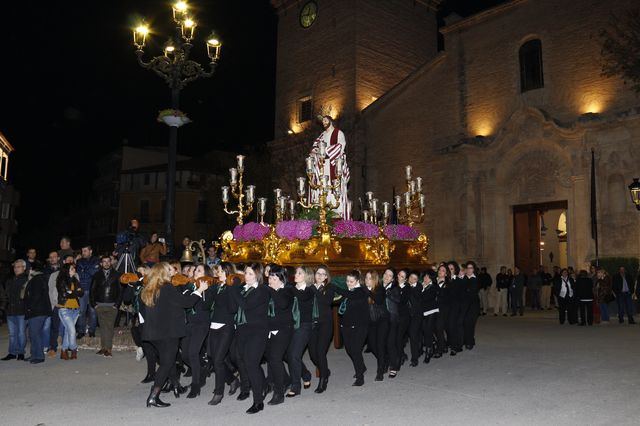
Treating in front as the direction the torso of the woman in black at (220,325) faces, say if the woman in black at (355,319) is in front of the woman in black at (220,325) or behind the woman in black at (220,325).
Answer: behind

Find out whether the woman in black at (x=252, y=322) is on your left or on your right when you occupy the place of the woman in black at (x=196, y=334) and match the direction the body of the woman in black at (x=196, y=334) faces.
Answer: on your left

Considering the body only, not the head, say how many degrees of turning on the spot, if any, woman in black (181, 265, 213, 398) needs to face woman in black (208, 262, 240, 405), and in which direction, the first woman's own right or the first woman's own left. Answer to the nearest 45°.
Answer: approximately 90° to the first woman's own left

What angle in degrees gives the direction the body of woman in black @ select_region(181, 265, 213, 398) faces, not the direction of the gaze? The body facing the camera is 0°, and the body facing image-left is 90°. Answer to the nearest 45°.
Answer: approximately 45°

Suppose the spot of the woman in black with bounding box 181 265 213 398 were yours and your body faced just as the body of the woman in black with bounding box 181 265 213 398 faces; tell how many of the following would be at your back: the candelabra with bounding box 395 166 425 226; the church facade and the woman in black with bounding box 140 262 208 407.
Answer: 2

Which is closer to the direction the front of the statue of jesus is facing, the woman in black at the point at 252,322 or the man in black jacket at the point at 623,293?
the woman in black

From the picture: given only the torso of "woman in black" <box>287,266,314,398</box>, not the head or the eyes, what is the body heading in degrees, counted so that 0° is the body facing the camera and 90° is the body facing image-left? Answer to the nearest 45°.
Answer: approximately 45°

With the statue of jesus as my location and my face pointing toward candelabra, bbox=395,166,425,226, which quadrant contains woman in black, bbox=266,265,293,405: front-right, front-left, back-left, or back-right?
back-right

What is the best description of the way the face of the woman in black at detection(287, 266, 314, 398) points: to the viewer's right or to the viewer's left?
to the viewer's left

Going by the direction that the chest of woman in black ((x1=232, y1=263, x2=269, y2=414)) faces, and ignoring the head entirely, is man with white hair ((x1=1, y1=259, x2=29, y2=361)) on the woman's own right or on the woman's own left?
on the woman's own right

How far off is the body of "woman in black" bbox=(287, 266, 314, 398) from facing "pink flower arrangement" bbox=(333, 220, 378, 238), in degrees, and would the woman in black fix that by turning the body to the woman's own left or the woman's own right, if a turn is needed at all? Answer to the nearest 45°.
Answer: approximately 135° to the woman's own right

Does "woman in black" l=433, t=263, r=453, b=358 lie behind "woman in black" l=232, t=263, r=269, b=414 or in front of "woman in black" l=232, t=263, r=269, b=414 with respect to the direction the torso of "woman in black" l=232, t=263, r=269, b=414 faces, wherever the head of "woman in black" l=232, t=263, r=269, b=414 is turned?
behind

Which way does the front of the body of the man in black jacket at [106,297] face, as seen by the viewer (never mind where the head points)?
toward the camera

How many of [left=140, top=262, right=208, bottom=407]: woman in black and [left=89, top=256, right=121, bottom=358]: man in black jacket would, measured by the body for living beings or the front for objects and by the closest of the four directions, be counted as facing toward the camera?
1

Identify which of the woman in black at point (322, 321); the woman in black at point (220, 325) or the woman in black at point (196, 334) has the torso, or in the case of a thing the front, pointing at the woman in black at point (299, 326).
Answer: the woman in black at point (322, 321)

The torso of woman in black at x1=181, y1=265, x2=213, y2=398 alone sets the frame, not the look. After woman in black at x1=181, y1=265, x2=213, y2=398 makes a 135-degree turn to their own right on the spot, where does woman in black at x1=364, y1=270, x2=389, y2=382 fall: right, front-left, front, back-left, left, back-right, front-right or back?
right

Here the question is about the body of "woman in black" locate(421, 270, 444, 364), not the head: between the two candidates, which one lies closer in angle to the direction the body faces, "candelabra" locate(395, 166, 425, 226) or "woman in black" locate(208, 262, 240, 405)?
the woman in black

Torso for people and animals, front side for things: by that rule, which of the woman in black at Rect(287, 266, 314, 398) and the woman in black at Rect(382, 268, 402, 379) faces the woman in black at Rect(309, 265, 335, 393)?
the woman in black at Rect(382, 268, 402, 379)
